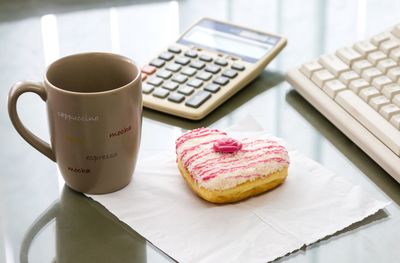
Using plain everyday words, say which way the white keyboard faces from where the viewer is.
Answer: facing the viewer and to the left of the viewer

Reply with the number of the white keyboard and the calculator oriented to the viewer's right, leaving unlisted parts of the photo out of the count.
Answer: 0
